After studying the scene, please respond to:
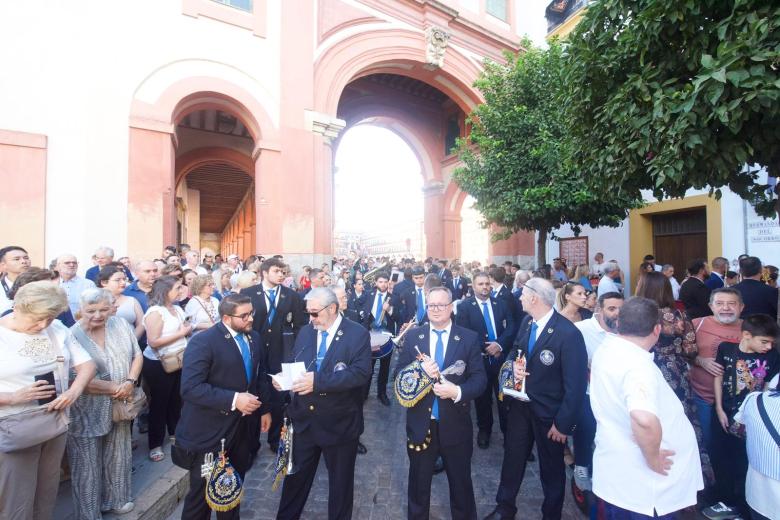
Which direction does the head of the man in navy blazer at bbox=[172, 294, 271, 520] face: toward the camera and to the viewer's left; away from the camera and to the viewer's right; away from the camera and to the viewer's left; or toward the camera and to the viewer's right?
toward the camera and to the viewer's right

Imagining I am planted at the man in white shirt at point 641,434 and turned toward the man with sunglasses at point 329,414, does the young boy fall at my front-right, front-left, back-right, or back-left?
back-right

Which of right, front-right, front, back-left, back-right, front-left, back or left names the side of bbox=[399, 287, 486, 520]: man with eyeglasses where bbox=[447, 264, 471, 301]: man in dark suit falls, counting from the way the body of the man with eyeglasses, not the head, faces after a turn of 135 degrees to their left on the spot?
front-left

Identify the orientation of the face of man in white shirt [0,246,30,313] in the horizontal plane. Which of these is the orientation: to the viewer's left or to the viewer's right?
to the viewer's right

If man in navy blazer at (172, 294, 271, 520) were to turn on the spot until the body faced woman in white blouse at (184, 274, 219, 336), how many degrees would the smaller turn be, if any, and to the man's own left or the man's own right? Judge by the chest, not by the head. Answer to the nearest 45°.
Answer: approximately 135° to the man's own left

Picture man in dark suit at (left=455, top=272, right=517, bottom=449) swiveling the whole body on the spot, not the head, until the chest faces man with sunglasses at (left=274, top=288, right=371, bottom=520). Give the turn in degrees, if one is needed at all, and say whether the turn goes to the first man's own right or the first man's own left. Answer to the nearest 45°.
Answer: approximately 45° to the first man's own right

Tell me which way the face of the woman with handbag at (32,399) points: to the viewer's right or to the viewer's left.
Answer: to the viewer's right

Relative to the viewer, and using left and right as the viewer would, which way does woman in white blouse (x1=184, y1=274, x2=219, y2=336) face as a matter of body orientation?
facing the viewer and to the right of the viewer

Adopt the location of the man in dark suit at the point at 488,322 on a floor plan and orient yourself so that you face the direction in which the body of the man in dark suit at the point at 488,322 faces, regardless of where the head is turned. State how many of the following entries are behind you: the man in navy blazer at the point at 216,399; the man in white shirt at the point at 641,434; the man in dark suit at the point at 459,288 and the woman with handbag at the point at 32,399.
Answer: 1

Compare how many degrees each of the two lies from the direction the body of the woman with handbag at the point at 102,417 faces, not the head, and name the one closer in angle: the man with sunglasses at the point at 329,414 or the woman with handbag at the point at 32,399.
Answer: the man with sunglasses

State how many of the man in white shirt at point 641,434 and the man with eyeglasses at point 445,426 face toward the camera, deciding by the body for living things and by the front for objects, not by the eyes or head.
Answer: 1

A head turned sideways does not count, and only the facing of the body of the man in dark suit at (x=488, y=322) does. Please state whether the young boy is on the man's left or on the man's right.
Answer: on the man's left

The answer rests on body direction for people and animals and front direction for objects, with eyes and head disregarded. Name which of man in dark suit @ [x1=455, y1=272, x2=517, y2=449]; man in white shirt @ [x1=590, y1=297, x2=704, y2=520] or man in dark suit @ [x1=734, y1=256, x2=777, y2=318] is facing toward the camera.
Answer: man in dark suit @ [x1=455, y1=272, x2=517, y2=449]
